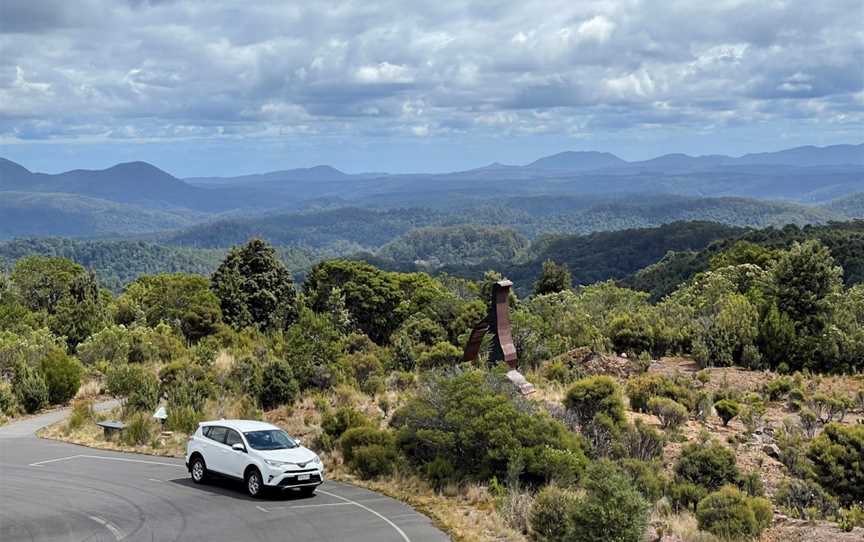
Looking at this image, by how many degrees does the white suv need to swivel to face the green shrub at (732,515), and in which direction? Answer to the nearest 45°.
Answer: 0° — it already faces it

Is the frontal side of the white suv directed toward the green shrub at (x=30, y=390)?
no

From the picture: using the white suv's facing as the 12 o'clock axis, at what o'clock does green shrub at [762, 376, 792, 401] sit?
The green shrub is roughly at 10 o'clock from the white suv.

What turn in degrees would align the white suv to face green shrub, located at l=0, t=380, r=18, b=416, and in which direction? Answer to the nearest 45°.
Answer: approximately 180°

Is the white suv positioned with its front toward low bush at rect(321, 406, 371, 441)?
no

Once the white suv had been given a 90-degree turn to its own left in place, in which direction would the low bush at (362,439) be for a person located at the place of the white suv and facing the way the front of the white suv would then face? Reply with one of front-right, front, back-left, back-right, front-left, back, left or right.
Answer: front

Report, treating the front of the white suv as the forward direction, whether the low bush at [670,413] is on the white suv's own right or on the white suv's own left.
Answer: on the white suv's own left

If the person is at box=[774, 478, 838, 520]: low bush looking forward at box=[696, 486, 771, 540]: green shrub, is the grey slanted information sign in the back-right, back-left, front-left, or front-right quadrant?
front-right

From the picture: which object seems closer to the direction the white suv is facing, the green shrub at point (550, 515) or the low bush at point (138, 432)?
the green shrub

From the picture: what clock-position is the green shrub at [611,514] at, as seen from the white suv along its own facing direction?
The green shrub is roughly at 12 o'clock from the white suv.

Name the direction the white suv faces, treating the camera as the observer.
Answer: facing the viewer and to the right of the viewer

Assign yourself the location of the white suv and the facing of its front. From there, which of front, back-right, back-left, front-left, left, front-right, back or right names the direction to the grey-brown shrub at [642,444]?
front-left

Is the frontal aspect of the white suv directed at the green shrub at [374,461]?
no

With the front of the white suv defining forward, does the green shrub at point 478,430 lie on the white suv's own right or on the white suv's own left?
on the white suv's own left

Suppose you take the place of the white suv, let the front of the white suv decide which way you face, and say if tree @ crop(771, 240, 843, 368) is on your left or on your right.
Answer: on your left

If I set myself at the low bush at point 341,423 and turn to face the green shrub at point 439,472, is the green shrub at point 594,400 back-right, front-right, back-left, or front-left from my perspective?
front-left

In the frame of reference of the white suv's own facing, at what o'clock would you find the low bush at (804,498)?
The low bush is roughly at 11 o'clock from the white suv.

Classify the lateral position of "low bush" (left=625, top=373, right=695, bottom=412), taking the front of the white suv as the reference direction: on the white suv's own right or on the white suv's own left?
on the white suv's own left

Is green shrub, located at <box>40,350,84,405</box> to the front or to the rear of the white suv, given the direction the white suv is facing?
to the rear

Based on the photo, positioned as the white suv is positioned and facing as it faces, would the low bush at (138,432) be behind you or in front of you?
behind

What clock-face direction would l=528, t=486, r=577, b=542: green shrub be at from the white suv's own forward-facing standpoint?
The green shrub is roughly at 12 o'clock from the white suv.
